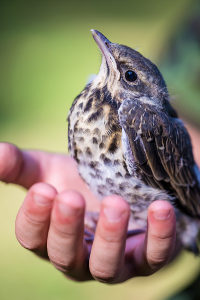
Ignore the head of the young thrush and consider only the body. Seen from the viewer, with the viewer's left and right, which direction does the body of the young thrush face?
facing the viewer and to the left of the viewer
